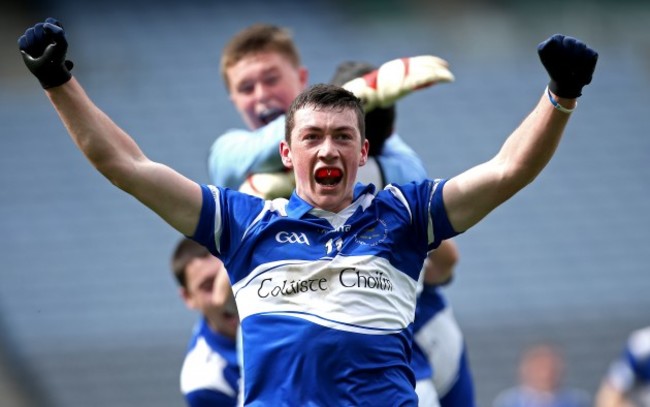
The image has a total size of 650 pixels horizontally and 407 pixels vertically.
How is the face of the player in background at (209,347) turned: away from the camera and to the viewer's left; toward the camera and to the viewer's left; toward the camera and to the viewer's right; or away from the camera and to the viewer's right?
toward the camera and to the viewer's right

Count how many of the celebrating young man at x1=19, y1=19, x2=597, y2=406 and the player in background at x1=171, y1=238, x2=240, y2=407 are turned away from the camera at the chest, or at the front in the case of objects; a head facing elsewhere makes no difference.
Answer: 0

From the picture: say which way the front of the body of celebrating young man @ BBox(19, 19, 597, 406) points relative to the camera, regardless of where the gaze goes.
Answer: toward the camera

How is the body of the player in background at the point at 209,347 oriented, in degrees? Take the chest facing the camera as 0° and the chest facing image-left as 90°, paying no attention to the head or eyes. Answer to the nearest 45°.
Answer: approximately 315°

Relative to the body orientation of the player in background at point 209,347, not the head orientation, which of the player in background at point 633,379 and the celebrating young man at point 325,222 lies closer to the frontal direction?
the celebrating young man

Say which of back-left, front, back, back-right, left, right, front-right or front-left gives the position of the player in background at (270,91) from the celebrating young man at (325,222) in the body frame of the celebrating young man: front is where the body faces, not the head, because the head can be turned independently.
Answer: back
